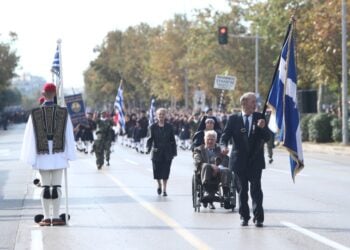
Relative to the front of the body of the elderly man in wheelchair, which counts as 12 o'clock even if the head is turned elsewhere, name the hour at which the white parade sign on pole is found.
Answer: The white parade sign on pole is roughly at 6 o'clock from the elderly man in wheelchair.

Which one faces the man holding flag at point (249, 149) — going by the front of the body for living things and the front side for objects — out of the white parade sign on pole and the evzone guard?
the white parade sign on pole

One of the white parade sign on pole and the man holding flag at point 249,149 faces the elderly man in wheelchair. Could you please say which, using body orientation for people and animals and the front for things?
the white parade sign on pole

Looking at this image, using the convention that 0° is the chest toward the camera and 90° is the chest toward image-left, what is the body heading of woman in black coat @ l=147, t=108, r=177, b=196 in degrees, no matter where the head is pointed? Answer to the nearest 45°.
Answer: approximately 0°

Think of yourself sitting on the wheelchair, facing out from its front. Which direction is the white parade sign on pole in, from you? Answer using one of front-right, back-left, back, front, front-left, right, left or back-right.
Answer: back

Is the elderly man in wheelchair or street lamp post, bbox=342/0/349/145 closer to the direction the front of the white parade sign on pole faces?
the elderly man in wheelchair

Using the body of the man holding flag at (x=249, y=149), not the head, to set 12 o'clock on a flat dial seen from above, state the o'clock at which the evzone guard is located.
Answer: The evzone guard is roughly at 3 o'clock from the man holding flag.
